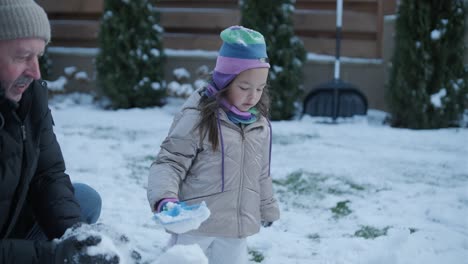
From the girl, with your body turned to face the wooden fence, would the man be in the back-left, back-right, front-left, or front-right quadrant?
back-left

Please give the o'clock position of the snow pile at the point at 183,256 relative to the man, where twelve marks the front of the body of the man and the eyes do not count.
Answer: The snow pile is roughly at 12 o'clock from the man.

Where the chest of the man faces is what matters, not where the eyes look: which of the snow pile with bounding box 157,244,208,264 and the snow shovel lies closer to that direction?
the snow pile

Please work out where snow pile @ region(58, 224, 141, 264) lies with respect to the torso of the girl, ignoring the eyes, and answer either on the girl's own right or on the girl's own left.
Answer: on the girl's own right

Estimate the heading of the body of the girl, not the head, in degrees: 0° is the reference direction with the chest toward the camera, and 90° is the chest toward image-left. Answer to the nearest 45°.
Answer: approximately 315°

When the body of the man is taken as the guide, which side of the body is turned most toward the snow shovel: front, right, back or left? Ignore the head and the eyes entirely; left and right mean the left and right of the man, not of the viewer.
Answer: left

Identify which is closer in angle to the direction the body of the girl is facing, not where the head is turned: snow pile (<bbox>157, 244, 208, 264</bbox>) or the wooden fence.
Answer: the snow pile

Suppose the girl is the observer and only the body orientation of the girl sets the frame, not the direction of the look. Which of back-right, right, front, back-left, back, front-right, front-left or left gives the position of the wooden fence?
back-left

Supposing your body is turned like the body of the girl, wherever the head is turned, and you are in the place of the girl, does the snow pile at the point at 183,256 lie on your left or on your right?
on your right

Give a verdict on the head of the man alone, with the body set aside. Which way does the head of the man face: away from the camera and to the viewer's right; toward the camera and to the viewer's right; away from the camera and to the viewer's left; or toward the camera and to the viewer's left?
toward the camera and to the viewer's right
